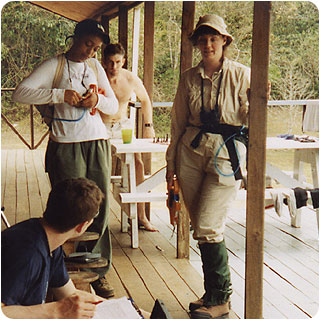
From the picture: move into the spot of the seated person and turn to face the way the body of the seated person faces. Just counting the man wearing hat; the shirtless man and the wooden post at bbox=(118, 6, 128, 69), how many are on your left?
3

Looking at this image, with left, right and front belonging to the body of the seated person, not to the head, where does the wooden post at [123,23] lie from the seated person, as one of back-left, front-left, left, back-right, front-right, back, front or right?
left

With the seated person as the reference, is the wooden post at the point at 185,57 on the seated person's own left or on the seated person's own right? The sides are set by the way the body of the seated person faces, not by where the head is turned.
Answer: on the seated person's own left

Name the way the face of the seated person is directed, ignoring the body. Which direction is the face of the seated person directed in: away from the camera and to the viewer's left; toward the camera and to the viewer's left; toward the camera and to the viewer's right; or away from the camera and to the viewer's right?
away from the camera and to the viewer's right

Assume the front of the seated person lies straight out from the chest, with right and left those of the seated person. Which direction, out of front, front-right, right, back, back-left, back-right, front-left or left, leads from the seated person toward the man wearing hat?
left

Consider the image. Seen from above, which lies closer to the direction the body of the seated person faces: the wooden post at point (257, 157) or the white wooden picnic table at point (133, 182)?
the wooden post

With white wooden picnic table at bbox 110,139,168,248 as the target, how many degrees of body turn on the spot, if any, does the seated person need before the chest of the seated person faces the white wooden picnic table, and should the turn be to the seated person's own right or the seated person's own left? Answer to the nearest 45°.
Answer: approximately 90° to the seated person's own left

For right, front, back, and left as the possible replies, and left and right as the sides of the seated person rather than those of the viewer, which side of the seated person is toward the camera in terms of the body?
right

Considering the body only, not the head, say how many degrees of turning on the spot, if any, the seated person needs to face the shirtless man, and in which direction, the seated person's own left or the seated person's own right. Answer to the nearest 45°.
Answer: approximately 90° to the seated person's own left
